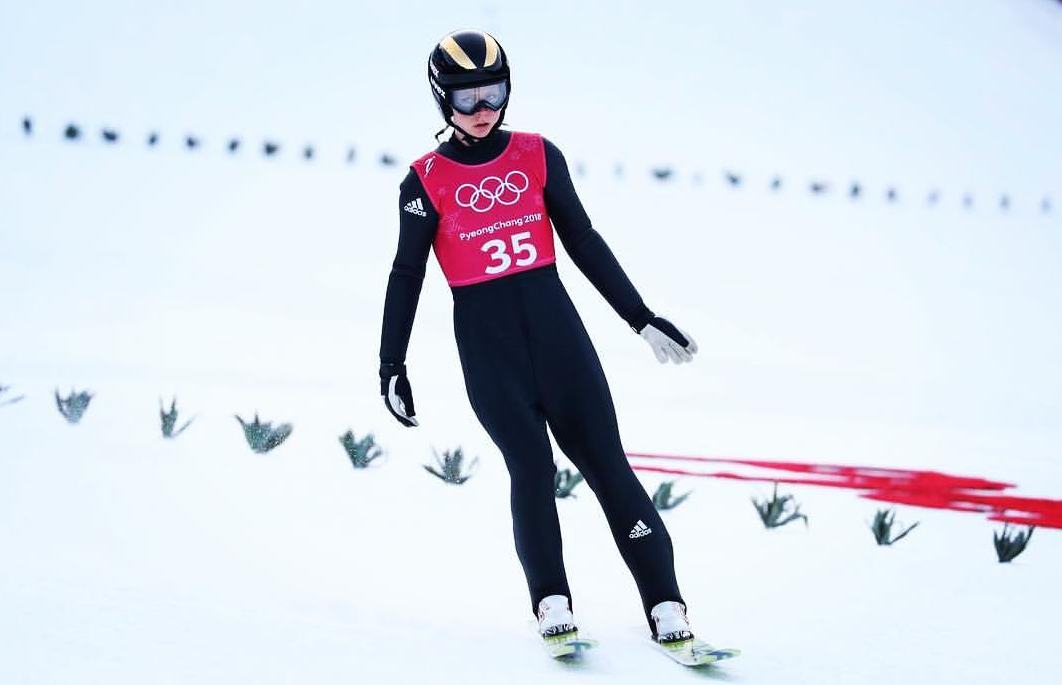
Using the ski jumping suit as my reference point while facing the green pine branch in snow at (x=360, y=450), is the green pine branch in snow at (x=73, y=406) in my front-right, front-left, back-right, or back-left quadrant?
front-left

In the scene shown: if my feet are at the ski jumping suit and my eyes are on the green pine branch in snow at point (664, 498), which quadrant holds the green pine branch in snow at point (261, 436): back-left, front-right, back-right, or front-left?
front-left

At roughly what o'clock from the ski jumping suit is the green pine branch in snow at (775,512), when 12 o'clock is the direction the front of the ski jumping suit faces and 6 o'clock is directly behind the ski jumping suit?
The green pine branch in snow is roughly at 7 o'clock from the ski jumping suit.

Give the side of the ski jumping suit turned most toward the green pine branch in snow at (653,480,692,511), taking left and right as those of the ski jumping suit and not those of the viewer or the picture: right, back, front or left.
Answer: back

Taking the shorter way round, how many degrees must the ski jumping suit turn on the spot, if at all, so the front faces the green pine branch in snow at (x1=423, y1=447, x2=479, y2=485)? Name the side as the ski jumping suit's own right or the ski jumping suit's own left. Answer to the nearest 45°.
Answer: approximately 180°

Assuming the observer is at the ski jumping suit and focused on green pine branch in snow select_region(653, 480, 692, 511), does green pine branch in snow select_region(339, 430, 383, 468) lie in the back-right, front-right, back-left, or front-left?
front-left

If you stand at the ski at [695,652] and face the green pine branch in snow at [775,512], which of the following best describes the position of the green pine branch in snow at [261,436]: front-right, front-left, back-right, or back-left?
front-left

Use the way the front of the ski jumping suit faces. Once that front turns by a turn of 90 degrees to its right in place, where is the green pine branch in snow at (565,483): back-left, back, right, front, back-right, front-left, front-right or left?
right

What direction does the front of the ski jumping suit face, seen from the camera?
toward the camera
